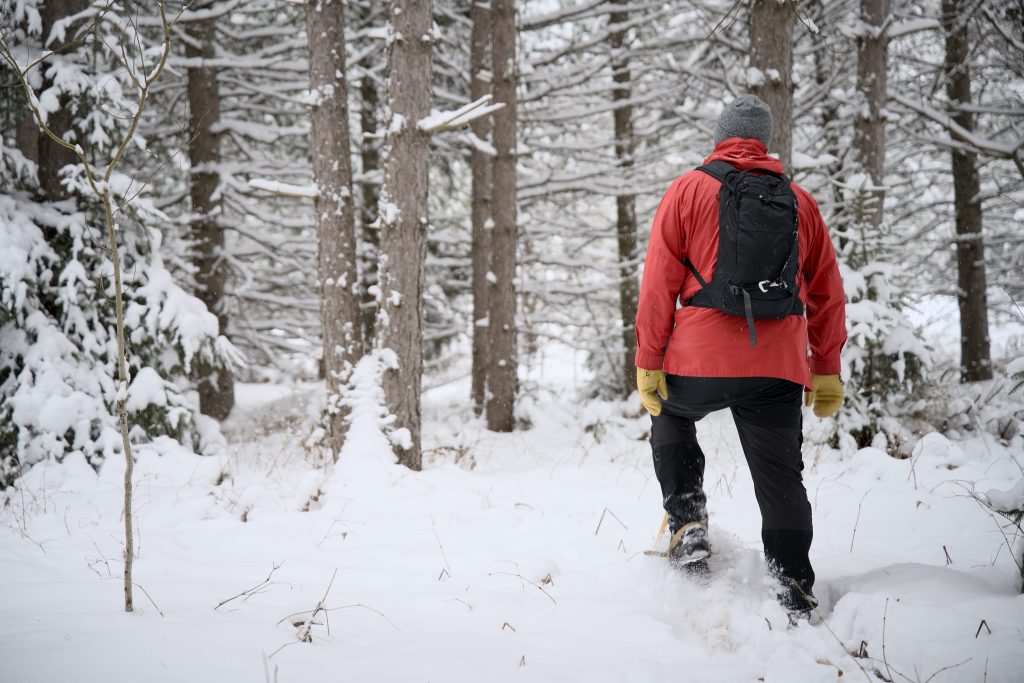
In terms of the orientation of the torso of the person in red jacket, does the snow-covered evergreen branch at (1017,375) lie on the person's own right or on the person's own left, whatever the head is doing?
on the person's own right

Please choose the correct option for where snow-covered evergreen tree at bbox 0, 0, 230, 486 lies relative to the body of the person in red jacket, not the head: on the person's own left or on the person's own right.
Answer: on the person's own left

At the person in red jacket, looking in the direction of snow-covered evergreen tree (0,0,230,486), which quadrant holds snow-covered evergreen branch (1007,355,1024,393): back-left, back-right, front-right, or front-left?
back-right

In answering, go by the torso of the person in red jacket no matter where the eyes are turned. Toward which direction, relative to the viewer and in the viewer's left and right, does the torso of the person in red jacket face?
facing away from the viewer

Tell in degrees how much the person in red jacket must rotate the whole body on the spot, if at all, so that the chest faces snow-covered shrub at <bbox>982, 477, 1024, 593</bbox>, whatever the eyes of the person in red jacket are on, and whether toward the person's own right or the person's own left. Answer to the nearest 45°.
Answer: approximately 90° to the person's own right

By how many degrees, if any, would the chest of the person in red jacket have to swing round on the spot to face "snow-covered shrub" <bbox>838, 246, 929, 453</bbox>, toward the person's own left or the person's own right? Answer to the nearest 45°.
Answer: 0° — they already face it

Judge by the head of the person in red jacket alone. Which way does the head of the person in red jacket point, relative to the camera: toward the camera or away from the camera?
away from the camera
